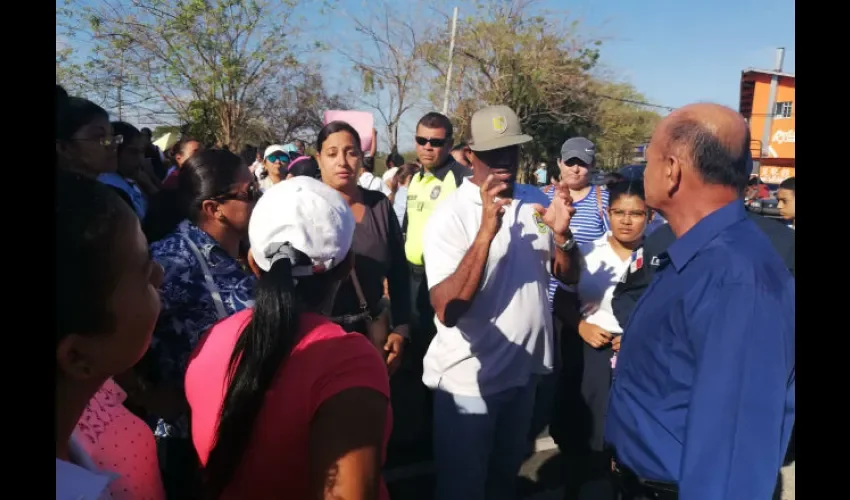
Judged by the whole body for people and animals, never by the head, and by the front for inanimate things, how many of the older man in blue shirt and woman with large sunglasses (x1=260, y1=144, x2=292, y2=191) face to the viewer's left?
1

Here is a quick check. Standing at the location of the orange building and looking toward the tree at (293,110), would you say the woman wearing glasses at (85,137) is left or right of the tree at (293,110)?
left

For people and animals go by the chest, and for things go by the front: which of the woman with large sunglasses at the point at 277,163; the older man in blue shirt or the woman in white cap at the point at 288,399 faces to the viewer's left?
the older man in blue shirt

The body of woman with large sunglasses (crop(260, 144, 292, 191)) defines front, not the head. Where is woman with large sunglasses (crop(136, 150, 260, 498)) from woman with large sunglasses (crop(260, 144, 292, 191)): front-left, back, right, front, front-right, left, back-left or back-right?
front-right

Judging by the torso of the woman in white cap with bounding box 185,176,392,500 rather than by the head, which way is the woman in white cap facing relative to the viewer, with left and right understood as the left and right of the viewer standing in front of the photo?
facing away from the viewer and to the right of the viewer

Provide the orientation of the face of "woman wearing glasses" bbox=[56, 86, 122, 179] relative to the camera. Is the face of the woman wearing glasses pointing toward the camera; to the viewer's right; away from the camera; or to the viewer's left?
to the viewer's right

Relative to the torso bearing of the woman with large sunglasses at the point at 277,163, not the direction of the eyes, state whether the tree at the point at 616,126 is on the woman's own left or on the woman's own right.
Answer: on the woman's own left

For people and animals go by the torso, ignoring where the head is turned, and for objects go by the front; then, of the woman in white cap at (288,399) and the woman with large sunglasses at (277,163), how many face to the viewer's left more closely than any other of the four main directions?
0

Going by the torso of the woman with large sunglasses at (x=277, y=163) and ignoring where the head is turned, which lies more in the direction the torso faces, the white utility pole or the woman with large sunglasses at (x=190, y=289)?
the woman with large sunglasses

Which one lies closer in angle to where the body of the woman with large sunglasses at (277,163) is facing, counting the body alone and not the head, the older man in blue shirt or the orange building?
the older man in blue shirt

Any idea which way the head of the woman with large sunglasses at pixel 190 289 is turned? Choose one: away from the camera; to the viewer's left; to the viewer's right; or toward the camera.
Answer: to the viewer's right

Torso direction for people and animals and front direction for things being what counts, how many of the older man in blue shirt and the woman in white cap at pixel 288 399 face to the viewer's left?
1

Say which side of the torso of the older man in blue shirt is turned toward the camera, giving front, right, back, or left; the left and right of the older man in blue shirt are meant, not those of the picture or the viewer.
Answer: left
